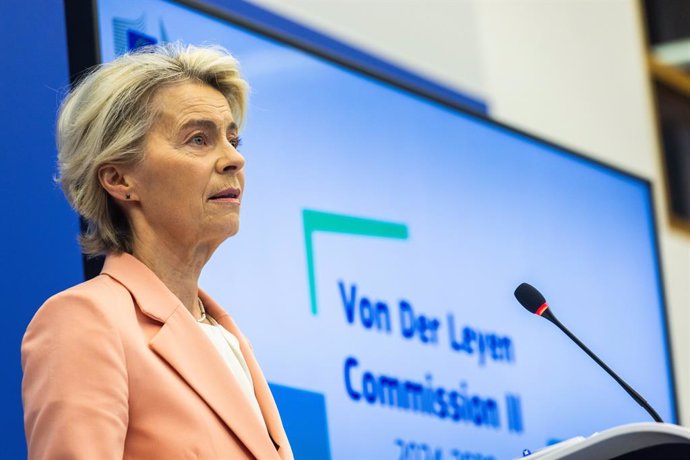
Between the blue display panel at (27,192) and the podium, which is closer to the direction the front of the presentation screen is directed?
the podium

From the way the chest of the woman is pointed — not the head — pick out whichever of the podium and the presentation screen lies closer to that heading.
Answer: the podium

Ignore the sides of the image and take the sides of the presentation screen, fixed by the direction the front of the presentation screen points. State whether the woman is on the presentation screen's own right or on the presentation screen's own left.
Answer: on the presentation screen's own right

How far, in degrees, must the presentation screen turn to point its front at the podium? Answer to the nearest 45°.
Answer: approximately 45° to its right

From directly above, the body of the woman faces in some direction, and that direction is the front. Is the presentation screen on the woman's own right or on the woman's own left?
on the woman's own left

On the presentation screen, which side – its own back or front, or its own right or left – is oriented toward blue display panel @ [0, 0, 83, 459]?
right

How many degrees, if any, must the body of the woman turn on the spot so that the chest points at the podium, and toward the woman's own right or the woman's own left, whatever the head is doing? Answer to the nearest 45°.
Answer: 0° — they already face it

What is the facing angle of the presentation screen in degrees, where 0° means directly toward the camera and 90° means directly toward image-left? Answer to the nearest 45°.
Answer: approximately 315°
